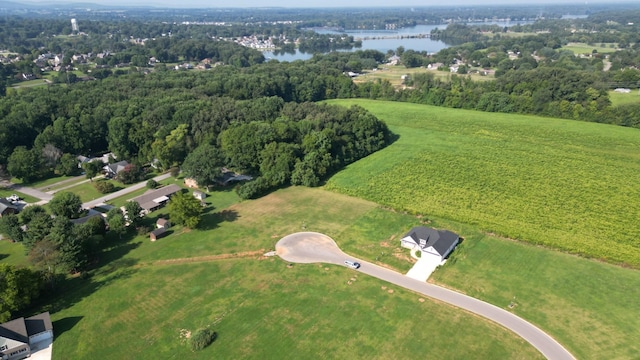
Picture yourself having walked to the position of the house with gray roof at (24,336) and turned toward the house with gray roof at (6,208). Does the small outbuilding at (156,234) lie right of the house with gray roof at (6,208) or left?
right

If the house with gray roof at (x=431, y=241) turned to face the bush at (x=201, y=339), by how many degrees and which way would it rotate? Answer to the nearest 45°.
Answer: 0° — it already faces it

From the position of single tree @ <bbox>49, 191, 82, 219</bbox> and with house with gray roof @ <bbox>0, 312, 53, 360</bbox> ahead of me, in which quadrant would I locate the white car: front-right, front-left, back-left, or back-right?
front-left

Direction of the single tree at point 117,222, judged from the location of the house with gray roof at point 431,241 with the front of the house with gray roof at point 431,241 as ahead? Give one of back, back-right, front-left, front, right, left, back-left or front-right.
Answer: front-right

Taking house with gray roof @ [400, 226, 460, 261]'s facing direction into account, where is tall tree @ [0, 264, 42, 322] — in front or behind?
in front

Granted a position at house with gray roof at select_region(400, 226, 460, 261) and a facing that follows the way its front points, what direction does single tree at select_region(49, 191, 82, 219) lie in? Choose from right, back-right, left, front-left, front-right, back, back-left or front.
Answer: front-right

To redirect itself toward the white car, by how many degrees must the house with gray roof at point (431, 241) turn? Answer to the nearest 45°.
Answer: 0° — it already faces it

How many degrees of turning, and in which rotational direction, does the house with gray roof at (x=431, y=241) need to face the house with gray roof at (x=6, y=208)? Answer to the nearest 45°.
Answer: approximately 45° to its right

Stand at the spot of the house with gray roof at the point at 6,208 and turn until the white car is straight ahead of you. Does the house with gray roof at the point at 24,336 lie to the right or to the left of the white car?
right

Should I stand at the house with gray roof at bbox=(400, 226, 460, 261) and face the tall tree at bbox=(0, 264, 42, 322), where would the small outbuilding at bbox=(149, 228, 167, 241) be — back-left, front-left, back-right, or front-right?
front-right

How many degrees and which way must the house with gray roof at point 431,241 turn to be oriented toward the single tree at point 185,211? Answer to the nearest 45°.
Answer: approximately 45° to its right

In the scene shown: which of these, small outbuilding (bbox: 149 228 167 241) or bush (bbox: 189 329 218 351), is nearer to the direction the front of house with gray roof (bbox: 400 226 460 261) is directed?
the bush
